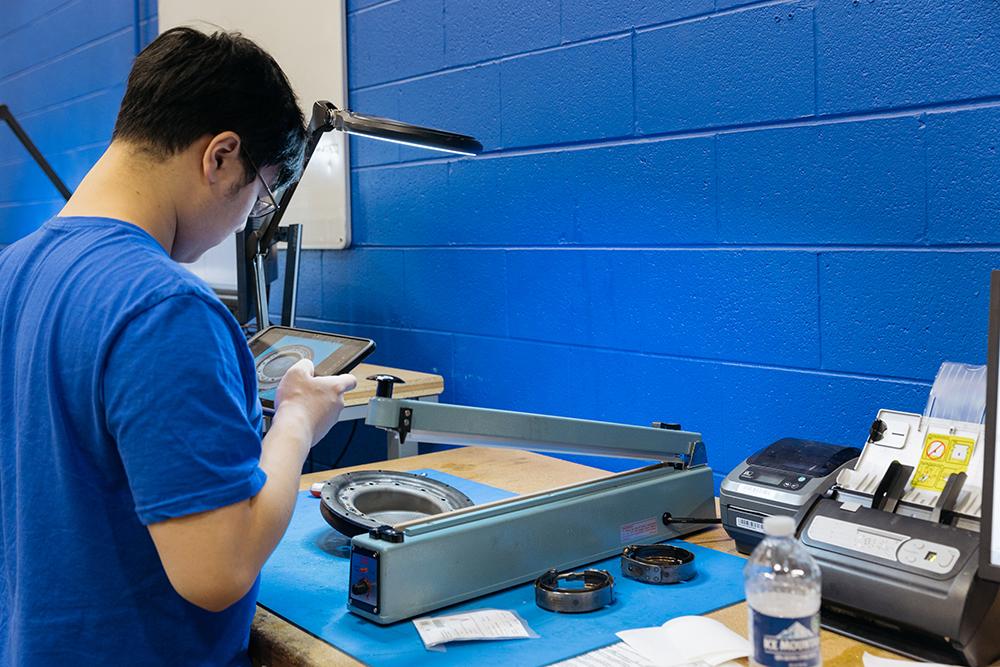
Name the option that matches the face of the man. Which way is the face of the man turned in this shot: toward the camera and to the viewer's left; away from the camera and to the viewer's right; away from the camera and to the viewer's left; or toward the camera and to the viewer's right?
away from the camera and to the viewer's right

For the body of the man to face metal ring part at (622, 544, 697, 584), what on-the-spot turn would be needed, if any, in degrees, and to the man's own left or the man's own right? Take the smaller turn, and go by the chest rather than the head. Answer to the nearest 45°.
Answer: approximately 45° to the man's own right

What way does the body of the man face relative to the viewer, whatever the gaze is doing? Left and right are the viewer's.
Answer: facing away from the viewer and to the right of the viewer

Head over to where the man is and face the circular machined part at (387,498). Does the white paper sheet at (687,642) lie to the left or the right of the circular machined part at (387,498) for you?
right

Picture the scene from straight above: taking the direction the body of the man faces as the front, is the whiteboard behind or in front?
in front

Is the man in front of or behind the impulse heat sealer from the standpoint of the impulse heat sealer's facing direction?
in front

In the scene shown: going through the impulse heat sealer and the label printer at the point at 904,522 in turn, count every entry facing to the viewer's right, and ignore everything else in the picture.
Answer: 0

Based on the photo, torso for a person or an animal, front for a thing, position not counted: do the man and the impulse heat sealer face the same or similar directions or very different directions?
very different directions
